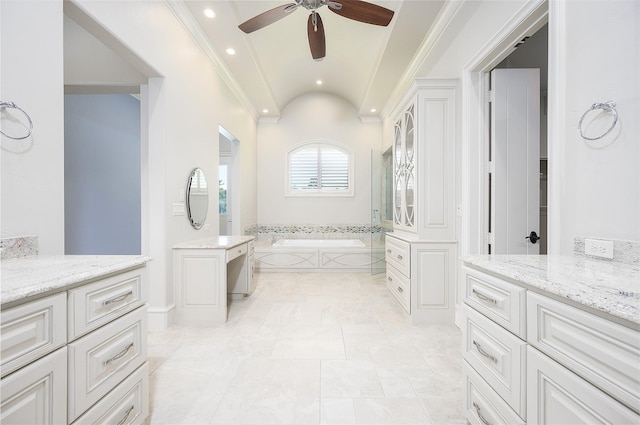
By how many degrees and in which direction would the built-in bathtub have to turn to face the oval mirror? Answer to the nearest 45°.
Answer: approximately 45° to its right

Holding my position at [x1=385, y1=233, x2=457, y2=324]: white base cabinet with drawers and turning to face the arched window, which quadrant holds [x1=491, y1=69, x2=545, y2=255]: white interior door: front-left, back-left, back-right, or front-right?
back-right

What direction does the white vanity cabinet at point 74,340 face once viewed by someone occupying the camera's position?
facing the viewer and to the right of the viewer

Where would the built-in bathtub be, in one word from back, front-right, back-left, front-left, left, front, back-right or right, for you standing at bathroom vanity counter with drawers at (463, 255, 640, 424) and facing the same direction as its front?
right

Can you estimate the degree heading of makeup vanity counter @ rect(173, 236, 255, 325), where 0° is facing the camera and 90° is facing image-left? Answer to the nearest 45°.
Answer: approximately 270°

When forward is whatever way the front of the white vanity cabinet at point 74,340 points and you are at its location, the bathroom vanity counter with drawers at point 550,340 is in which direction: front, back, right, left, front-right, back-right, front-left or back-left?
front

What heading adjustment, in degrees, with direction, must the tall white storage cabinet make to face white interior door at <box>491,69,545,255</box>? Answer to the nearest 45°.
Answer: approximately 135° to its left

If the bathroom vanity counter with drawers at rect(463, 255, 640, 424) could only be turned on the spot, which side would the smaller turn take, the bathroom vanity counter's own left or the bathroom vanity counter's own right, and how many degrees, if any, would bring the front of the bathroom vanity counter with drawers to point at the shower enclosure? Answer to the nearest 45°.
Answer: approximately 90° to the bathroom vanity counter's own right

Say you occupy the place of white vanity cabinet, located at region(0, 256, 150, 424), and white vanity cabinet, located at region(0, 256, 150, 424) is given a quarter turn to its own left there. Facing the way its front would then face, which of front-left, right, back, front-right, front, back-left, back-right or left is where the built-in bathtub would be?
front

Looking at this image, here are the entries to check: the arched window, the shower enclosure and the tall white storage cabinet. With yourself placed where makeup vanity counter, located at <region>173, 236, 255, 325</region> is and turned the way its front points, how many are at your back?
0

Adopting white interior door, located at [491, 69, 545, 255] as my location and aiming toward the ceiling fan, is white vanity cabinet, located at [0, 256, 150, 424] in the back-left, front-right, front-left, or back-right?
front-left

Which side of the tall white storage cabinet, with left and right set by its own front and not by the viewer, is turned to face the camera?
left

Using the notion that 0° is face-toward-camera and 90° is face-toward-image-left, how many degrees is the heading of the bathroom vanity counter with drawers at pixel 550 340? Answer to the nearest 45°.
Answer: approximately 45°

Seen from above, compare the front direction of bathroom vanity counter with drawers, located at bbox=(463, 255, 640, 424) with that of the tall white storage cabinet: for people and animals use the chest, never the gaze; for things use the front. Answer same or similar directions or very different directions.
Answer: same or similar directions

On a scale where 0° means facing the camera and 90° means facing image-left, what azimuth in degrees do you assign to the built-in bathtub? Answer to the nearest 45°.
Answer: approximately 0°

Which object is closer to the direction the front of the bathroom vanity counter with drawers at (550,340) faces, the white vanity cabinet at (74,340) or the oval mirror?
the white vanity cabinet

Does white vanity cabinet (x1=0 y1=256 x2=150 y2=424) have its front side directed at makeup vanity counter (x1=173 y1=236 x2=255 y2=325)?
no

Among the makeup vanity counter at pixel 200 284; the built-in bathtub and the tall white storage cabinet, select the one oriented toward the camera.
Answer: the built-in bathtub
